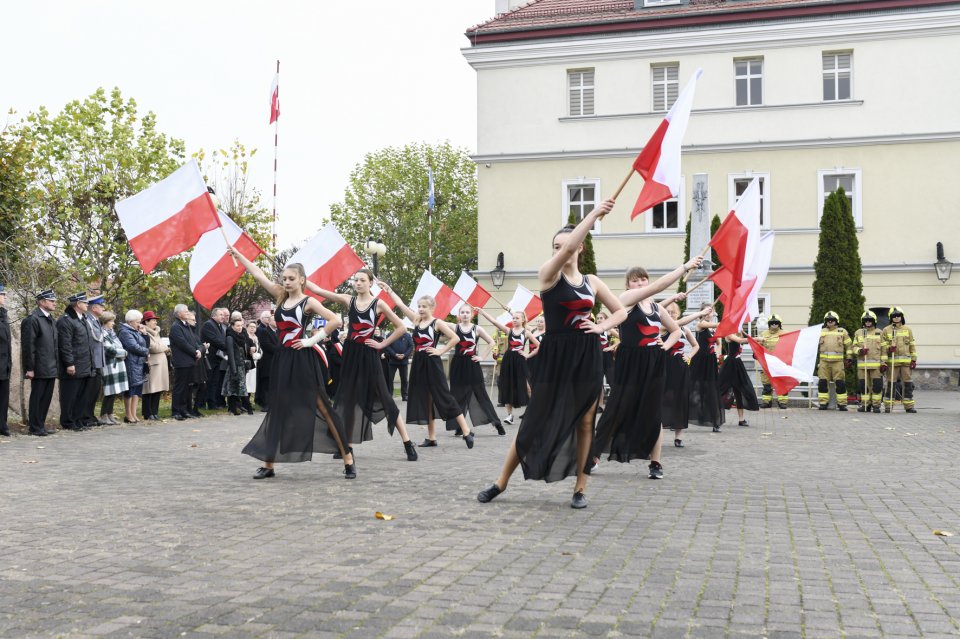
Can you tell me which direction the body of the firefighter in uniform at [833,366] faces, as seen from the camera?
toward the camera

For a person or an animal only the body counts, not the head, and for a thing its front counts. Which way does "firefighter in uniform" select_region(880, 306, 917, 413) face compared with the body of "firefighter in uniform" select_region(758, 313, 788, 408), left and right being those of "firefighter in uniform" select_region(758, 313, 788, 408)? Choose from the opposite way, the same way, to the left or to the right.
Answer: the same way

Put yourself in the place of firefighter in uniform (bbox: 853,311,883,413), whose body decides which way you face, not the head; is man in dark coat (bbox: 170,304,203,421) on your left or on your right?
on your right

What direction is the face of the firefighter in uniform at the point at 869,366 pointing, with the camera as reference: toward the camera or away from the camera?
toward the camera

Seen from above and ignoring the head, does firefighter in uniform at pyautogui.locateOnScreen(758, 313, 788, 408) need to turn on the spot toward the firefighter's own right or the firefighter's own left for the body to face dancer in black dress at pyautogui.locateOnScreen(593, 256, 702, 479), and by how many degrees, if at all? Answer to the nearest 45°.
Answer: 0° — they already face them

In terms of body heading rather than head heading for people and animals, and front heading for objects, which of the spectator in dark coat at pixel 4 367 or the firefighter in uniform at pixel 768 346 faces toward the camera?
the firefighter in uniform

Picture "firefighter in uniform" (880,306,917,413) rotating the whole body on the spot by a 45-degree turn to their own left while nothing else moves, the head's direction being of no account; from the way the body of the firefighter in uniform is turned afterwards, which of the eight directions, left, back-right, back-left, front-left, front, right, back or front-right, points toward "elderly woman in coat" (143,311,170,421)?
right

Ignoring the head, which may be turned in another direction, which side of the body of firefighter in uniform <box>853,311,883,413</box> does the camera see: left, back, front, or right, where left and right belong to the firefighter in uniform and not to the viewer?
front

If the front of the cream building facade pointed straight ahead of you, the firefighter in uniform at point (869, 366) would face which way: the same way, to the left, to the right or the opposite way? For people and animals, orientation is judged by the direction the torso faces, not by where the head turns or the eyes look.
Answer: the same way

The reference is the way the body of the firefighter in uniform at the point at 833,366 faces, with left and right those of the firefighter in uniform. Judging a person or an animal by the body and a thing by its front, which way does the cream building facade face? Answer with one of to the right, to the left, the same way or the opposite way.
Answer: the same way

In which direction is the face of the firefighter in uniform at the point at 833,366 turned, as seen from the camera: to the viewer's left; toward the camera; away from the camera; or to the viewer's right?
toward the camera

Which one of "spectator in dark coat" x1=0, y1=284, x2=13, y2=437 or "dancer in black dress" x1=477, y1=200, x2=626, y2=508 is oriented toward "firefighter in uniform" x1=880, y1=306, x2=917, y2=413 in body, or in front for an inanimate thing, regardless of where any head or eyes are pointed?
the spectator in dark coat

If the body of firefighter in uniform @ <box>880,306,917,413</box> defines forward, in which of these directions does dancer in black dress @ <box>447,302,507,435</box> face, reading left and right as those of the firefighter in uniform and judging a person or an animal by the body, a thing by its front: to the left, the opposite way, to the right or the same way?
the same way

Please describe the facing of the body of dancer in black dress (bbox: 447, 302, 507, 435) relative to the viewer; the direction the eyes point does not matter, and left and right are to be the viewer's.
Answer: facing the viewer

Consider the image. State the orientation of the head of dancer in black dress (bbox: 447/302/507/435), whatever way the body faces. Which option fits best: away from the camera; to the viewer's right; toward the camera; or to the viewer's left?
toward the camera

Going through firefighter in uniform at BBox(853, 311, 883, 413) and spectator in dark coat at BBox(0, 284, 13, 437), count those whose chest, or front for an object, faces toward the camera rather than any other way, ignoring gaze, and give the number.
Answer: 1

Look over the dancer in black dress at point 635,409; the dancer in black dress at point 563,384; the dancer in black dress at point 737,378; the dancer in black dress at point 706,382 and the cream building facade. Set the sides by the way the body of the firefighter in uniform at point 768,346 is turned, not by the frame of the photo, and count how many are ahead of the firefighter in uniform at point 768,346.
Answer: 4

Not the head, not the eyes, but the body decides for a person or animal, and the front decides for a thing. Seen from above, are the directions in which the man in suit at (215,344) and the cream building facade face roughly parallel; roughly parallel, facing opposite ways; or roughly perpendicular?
roughly perpendicular

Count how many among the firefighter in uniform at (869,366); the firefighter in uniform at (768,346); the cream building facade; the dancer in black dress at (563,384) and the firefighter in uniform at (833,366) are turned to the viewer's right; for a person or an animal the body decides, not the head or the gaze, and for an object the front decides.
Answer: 0

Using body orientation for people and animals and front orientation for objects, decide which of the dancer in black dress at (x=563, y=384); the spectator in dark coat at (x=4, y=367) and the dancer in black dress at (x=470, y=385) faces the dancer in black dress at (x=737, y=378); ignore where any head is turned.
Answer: the spectator in dark coat

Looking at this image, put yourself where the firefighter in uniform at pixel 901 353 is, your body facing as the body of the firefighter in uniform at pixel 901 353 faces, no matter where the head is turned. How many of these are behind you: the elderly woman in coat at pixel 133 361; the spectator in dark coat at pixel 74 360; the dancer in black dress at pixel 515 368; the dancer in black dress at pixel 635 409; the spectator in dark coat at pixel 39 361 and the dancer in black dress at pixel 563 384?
0

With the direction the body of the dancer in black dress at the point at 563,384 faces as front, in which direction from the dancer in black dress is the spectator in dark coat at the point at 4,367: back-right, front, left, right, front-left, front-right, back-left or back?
back-right
